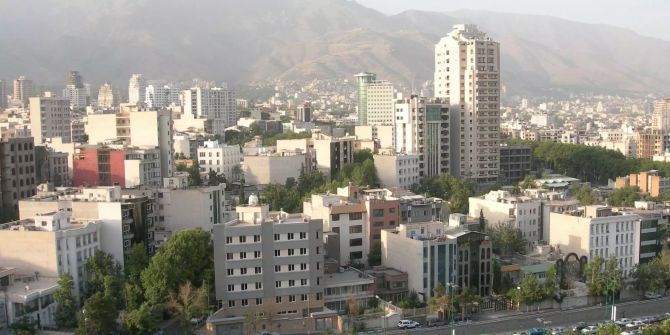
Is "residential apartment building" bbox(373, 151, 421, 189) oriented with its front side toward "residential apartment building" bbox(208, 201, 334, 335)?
no

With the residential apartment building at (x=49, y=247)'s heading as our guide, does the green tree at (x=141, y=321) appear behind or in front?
in front

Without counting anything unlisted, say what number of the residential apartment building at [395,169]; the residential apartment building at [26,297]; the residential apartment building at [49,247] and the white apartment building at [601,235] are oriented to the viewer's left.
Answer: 0

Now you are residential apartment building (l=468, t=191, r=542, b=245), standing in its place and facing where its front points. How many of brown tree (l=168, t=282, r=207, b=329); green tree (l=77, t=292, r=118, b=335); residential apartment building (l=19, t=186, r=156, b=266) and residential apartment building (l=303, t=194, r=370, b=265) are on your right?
4

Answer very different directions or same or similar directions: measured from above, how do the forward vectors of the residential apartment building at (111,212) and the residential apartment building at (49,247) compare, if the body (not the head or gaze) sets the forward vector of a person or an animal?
same or similar directions

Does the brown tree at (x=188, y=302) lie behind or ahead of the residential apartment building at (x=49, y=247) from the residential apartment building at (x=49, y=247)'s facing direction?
ahead

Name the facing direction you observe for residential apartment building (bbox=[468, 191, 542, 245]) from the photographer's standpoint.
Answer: facing the viewer and to the right of the viewer

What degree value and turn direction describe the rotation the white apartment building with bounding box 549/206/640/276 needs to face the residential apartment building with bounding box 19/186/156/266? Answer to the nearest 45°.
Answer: approximately 90° to its right

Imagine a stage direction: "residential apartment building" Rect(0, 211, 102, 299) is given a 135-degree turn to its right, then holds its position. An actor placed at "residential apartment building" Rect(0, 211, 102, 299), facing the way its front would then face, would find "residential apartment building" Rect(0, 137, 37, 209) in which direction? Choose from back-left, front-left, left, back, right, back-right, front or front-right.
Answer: right

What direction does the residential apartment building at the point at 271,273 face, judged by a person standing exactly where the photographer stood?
facing the viewer

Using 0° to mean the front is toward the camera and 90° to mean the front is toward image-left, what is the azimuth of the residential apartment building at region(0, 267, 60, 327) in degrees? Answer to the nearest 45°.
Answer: approximately 315°

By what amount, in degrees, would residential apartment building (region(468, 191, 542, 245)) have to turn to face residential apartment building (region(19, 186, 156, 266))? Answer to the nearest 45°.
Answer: approximately 90° to its right

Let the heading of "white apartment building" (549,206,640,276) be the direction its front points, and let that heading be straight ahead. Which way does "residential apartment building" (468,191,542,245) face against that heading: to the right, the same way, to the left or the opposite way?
the same way

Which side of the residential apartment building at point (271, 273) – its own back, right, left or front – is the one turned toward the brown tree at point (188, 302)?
right

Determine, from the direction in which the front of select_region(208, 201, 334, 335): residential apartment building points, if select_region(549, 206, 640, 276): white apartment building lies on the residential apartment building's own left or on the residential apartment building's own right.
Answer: on the residential apartment building's own left
